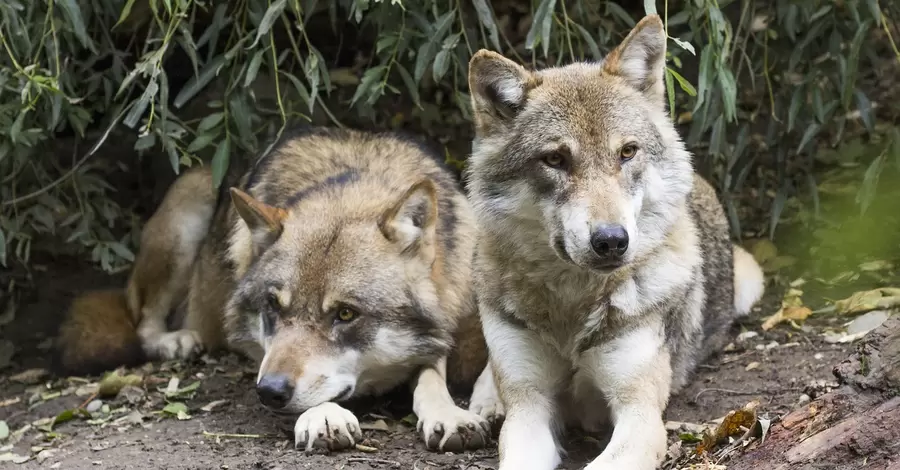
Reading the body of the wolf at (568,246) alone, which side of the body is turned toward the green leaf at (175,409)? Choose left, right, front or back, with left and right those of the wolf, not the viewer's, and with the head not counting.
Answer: right

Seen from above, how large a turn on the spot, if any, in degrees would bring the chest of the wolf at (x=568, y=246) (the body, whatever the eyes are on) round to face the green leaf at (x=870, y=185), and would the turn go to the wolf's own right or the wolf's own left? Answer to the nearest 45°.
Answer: approximately 135° to the wolf's own left

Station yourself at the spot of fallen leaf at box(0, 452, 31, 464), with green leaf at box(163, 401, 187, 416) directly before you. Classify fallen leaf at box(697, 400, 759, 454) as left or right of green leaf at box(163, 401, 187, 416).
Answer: right

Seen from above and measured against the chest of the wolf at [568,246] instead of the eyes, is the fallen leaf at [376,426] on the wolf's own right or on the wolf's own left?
on the wolf's own right

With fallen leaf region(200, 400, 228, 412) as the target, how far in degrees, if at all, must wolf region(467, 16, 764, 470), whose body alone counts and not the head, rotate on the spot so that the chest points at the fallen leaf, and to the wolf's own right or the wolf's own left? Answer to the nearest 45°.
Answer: approximately 90° to the wolf's own right

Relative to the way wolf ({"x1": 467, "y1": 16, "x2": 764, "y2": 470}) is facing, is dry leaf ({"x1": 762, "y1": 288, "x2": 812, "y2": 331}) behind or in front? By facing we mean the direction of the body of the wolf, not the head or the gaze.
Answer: behind

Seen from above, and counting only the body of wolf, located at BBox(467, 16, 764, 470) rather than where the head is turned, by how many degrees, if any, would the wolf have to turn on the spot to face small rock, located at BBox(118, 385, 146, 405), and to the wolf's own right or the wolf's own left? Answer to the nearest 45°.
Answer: approximately 90° to the wolf's own right

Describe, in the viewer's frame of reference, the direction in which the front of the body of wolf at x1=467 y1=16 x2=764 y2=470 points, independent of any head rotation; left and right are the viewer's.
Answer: facing the viewer

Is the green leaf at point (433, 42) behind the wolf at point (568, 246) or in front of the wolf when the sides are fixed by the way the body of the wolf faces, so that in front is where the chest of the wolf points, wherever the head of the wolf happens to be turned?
behind

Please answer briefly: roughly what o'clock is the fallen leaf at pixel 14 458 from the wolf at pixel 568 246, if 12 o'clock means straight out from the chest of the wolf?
The fallen leaf is roughly at 3 o'clock from the wolf.

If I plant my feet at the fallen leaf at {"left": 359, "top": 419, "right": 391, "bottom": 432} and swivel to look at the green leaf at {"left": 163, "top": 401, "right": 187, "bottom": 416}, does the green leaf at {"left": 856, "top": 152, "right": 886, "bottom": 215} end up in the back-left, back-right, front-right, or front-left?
back-right

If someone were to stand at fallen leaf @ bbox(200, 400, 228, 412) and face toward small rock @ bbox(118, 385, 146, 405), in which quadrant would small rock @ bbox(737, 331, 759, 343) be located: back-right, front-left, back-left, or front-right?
back-right

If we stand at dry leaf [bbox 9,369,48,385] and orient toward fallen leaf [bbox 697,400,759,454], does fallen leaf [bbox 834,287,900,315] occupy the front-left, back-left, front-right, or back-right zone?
front-left
